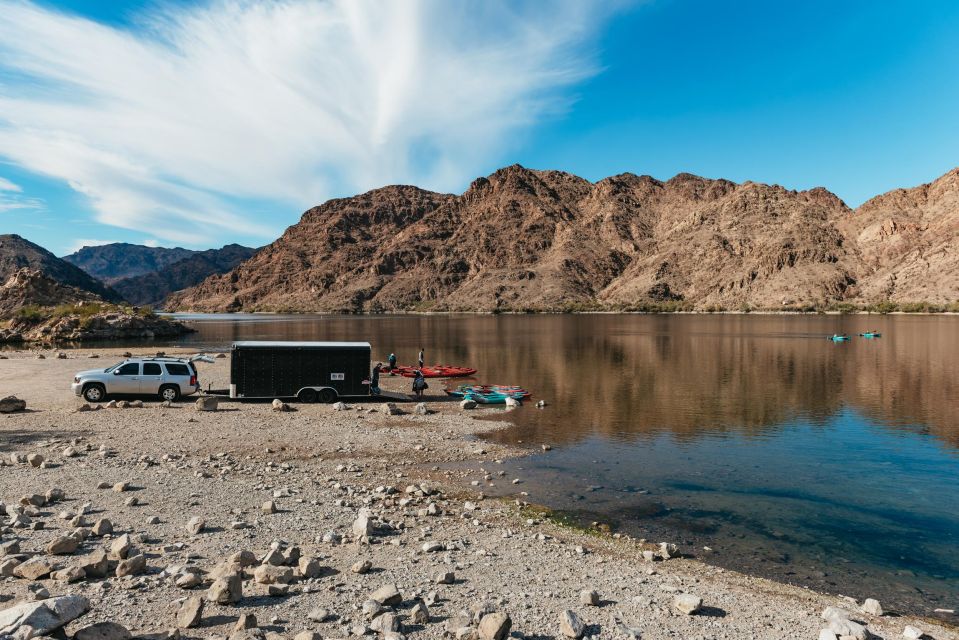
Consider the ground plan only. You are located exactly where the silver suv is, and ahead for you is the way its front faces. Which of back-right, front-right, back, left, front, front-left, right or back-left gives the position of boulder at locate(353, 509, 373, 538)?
left

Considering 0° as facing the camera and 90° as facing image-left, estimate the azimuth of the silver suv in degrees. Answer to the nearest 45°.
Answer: approximately 90°

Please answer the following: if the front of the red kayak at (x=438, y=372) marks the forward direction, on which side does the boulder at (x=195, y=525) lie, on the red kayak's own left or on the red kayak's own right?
on the red kayak's own right

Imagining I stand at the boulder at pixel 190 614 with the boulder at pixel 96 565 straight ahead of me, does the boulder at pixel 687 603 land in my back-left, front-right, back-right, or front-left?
back-right

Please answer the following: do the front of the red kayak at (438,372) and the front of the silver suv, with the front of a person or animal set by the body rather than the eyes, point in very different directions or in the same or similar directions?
very different directions

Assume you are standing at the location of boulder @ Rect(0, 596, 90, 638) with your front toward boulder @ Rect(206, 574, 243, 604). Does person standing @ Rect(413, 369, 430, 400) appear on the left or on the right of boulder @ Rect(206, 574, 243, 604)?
left

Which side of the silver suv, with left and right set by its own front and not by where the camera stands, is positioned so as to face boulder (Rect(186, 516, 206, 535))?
left

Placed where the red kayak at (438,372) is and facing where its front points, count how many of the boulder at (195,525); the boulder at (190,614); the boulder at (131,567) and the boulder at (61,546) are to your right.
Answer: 4

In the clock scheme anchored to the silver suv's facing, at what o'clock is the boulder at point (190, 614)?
The boulder is roughly at 9 o'clock from the silver suv.

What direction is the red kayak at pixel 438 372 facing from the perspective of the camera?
to the viewer's right

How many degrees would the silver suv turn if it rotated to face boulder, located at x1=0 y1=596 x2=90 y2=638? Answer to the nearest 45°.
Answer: approximately 90° to its left

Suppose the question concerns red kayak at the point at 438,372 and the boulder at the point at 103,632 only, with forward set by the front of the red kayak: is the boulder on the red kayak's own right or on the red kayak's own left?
on the red kayak's own right

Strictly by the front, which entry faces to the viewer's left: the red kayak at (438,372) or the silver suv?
the silver suv

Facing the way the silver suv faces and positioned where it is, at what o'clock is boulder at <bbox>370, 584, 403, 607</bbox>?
The boulder is roughly at 9 o'clock from the silver suv.

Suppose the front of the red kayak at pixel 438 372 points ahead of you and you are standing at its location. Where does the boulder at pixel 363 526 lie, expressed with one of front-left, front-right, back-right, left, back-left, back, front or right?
right
